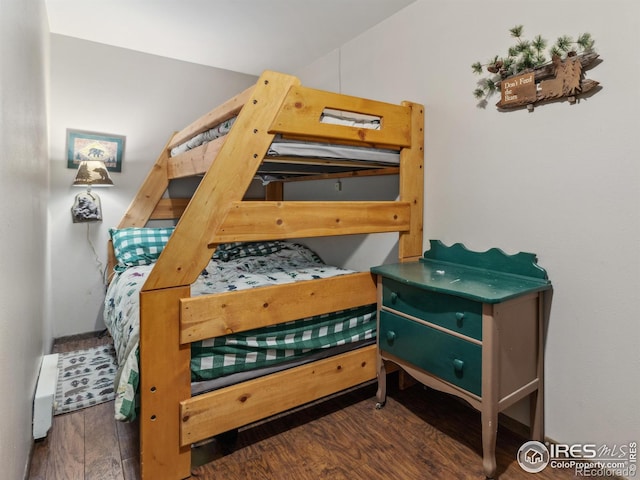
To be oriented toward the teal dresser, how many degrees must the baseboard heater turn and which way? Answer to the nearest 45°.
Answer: approximately 45° to its right

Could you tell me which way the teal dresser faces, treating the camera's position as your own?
facing the viewer and to the left of the viewer

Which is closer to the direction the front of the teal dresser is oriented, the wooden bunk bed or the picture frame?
the wooden bunk bed

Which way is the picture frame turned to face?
toward the camera

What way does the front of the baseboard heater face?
to the viewer's right

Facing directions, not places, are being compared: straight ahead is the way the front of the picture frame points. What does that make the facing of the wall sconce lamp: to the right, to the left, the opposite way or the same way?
the same way

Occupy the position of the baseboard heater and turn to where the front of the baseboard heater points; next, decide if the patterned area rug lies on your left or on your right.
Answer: on your left
